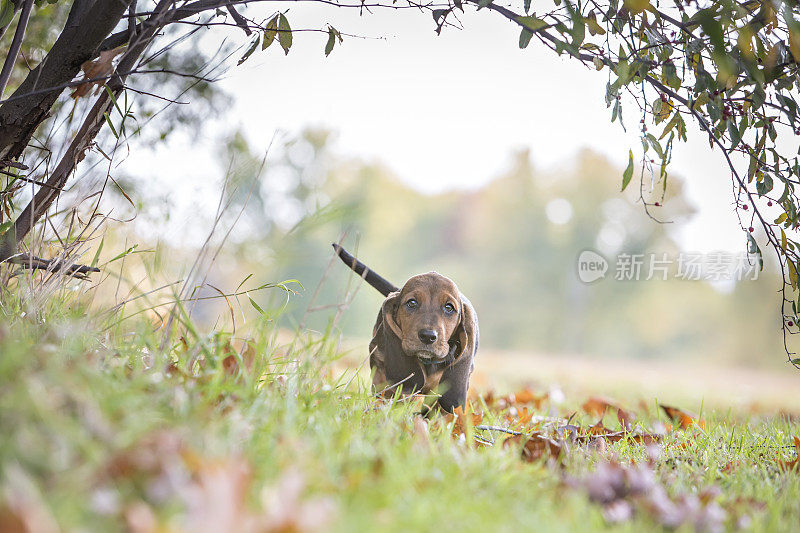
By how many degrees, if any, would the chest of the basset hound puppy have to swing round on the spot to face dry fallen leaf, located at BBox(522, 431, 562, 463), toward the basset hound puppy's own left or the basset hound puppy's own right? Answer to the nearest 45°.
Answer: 0° — it already faces it

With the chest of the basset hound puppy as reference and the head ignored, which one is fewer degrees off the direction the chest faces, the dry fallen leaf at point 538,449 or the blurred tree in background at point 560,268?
the dry fallen leaf

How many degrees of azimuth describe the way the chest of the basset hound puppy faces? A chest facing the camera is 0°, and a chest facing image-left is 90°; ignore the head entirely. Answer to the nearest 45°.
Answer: approximately 0°

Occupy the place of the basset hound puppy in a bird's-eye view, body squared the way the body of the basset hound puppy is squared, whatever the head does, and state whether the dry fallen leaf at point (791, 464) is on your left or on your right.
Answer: on your left

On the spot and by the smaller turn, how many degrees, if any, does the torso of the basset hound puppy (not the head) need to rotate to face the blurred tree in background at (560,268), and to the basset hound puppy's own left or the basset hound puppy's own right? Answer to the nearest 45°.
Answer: approximately 180°
